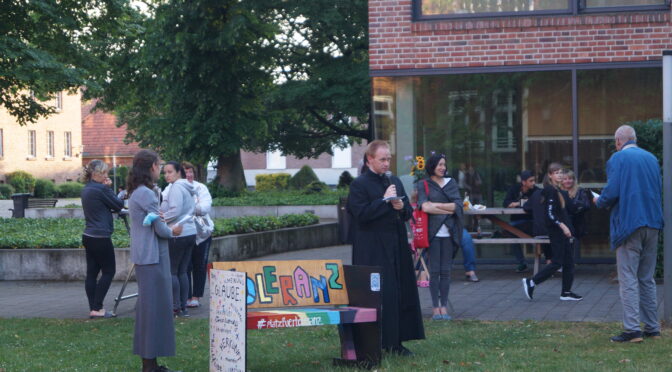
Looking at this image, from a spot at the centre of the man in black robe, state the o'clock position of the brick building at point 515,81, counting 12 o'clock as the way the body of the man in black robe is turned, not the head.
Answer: The brick building is roughly at 8 o'clock from the man in black robe.

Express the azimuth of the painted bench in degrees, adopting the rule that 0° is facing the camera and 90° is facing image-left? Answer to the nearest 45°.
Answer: approximately 315°

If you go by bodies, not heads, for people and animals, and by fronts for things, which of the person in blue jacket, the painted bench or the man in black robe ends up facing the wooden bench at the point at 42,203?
the person in blue jacket

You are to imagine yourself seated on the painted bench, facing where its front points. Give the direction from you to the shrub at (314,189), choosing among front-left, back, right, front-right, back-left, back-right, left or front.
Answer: back-left

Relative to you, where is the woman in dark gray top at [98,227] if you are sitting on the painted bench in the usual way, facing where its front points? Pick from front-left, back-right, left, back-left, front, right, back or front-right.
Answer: back

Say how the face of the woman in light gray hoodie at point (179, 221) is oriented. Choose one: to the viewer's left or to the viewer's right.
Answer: to the viewer's left

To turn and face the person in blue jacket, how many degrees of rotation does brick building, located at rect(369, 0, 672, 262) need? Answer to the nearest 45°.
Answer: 0° — it already faces them

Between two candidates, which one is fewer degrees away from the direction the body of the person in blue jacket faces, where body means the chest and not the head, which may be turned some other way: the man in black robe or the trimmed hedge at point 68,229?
the trimmed hedge

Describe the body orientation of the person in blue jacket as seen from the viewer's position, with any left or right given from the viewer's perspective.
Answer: facing away from the viewer and to the left of the viewer
